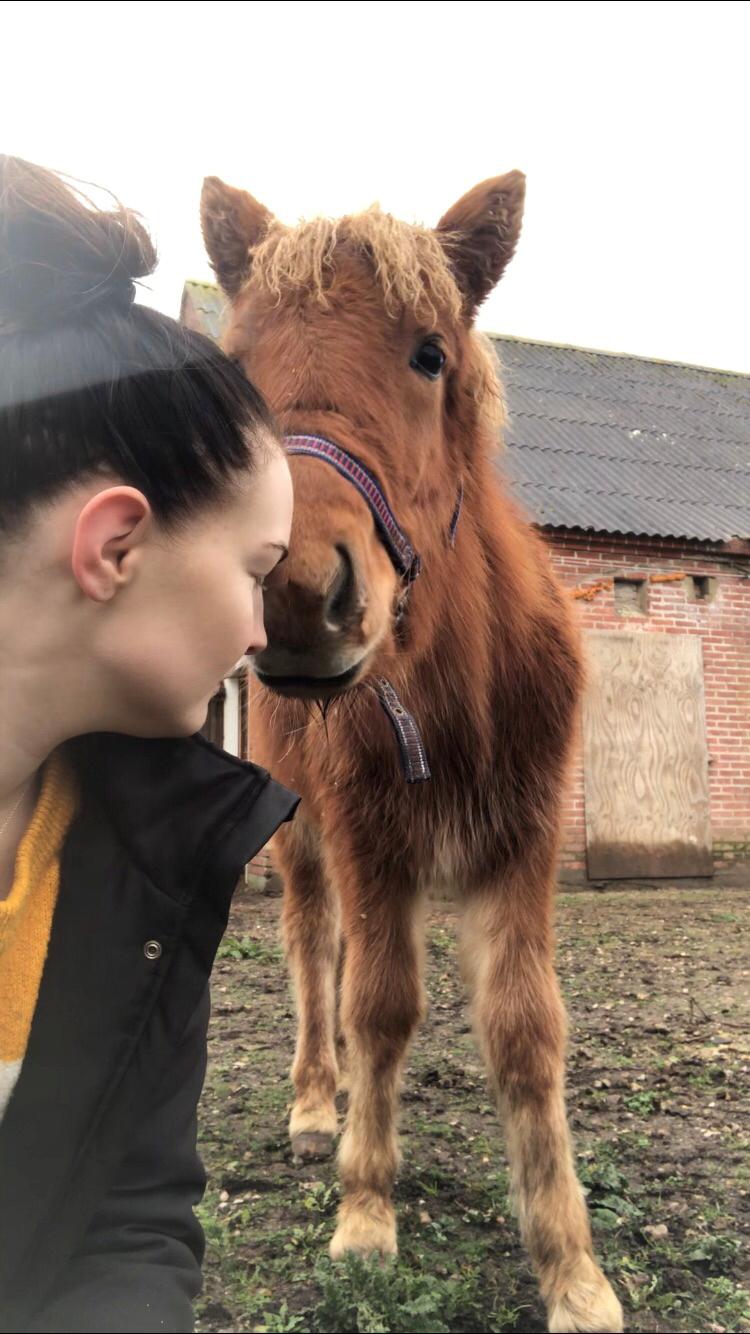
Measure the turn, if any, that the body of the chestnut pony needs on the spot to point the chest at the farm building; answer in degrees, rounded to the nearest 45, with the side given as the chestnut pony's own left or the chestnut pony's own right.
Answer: approximately 180°

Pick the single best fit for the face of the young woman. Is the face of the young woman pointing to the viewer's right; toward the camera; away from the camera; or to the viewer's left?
to the viewer's right

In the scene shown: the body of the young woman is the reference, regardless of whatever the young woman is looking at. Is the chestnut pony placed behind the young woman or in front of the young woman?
behind

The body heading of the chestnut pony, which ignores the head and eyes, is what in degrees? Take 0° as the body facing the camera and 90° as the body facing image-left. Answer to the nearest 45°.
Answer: approximately 0°

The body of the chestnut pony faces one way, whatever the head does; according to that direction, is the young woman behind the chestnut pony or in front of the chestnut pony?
in front

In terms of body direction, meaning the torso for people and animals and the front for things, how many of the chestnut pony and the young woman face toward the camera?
2

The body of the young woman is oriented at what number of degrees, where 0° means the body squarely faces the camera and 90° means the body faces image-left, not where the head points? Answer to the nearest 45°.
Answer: approximately 0°

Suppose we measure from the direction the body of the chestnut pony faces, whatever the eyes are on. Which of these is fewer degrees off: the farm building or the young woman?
the young woman
